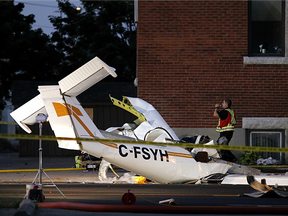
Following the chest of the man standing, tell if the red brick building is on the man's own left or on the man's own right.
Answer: on the man's own right

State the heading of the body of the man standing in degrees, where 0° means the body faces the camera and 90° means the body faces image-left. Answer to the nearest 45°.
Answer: approximately 90°
